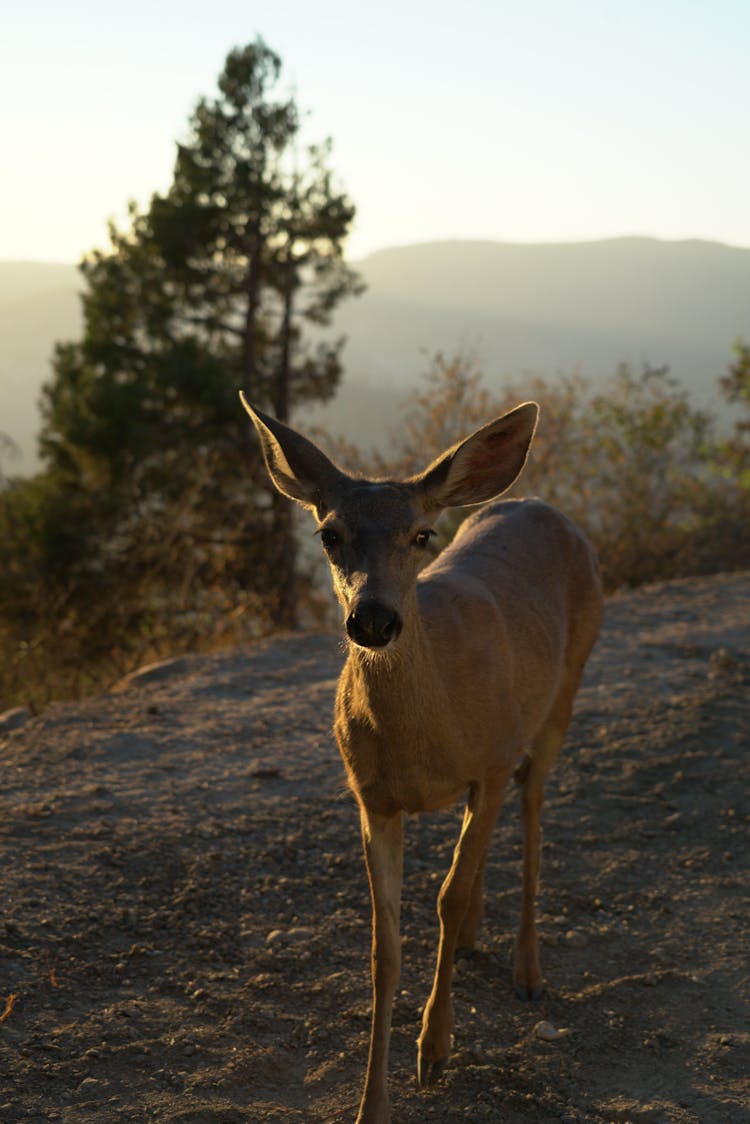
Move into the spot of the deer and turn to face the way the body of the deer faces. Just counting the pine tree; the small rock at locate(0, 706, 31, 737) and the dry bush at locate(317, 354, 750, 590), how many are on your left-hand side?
0

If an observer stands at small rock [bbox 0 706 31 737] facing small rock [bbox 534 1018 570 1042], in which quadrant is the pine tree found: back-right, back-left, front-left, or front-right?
back-left

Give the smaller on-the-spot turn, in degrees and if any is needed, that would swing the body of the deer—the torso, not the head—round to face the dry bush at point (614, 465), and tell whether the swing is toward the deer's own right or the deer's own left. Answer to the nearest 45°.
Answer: approximately 135° to the deer's own right

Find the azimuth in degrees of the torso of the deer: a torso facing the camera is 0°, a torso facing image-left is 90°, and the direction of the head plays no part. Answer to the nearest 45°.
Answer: approximately 45°

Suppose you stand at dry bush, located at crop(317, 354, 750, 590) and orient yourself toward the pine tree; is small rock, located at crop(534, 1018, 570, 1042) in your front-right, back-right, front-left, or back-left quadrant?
back-left

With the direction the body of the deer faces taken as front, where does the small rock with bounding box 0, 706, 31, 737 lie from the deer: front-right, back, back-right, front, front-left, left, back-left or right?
right

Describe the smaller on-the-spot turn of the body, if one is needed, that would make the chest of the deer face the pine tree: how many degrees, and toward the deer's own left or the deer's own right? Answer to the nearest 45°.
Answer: approximately 135° to the deer's own right
